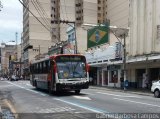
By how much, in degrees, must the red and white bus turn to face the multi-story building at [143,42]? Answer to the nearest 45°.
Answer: approximately 90° to its left

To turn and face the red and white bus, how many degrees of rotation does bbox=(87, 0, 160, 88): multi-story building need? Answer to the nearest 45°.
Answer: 0° — it already faces it

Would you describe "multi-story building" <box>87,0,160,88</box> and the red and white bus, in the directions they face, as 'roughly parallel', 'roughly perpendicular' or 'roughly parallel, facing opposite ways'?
roughly perpendicular

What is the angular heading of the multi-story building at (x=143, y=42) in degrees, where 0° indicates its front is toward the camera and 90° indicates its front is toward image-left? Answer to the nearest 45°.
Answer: approximately 45°

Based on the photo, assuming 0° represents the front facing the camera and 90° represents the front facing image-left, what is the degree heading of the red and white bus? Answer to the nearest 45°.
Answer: approximately 315°
